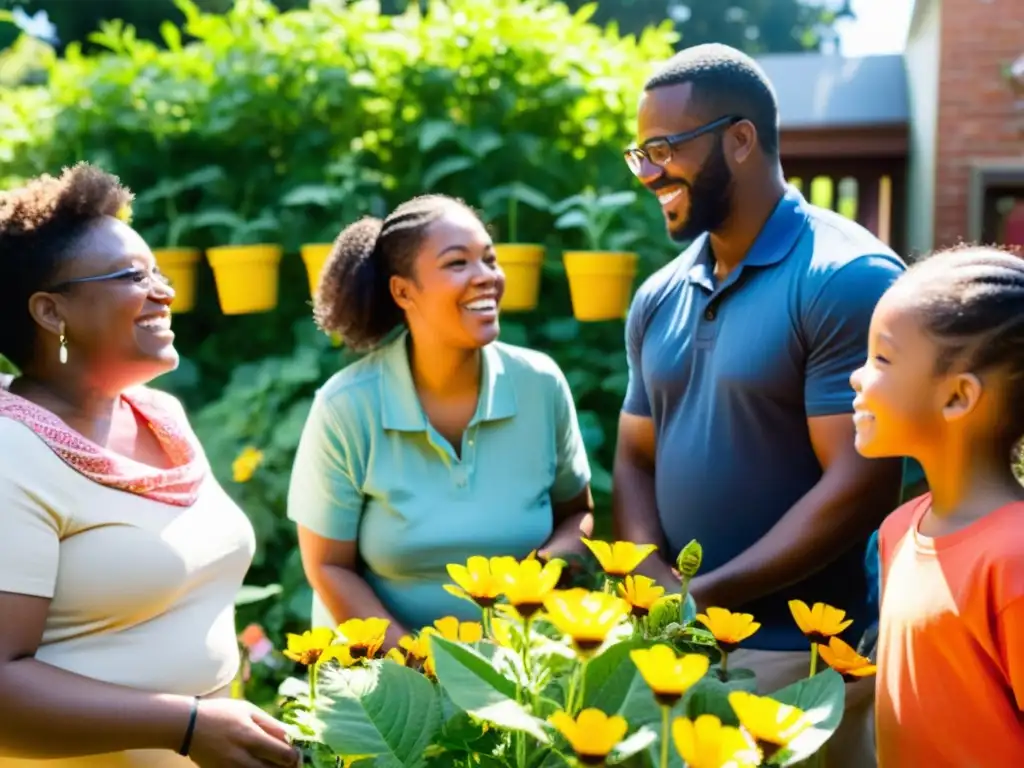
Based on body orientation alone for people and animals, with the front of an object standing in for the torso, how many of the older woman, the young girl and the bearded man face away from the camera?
0

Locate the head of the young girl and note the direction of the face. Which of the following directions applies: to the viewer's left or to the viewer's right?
to the viewer's left

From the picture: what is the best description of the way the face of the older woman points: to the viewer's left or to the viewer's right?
to the viewer's right

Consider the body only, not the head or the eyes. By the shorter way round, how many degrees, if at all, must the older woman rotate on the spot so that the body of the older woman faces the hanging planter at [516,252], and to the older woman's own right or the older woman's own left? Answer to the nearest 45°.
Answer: approximately 90° to the older woman's own left

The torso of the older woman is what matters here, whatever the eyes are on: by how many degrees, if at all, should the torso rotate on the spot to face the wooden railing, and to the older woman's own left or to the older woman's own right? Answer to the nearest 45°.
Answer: approximately 90° to the older woman's own left

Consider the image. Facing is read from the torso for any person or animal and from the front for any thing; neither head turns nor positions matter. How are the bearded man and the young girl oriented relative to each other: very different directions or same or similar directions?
same or similar directions

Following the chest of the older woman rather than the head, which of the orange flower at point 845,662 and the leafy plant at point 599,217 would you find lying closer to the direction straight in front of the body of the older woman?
the orange flower

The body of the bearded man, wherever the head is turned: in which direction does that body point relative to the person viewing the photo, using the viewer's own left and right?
facing the viewer and to the left of the viewer

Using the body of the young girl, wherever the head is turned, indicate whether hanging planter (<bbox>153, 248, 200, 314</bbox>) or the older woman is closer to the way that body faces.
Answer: the older woman

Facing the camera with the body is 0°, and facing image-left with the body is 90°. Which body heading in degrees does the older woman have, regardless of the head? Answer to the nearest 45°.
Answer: approximately 315°

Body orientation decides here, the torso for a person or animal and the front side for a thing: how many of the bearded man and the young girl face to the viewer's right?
0

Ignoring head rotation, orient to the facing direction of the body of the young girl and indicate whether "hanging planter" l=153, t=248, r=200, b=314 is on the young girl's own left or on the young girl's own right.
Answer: on the young girl's own right

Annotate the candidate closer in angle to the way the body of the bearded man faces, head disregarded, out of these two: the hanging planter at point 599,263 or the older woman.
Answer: the older woman

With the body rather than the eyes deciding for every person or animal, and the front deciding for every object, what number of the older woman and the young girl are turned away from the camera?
0

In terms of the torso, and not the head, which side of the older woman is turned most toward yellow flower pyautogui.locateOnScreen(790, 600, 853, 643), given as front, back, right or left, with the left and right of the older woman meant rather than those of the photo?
front

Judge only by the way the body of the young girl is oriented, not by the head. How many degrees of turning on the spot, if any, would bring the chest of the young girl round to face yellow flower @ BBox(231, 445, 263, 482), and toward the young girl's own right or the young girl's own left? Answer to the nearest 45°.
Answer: approximately 90° to the young girl's own right

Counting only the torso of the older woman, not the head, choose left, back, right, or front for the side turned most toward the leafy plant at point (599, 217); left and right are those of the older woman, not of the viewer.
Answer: left
